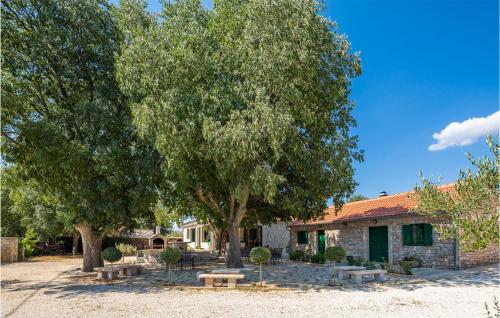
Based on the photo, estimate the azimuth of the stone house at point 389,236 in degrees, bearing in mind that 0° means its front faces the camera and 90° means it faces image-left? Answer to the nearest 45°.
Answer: approximately 45°

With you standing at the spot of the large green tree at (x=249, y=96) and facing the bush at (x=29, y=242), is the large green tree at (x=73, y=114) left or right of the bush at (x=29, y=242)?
left

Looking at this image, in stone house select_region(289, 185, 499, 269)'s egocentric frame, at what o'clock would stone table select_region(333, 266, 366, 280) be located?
The stone table is roughly at 11 o'clock from the stone house.

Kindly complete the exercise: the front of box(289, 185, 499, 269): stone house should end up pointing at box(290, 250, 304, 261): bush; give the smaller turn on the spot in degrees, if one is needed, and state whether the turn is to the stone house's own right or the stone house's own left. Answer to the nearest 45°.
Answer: approximately 90° to the stone house's own right
